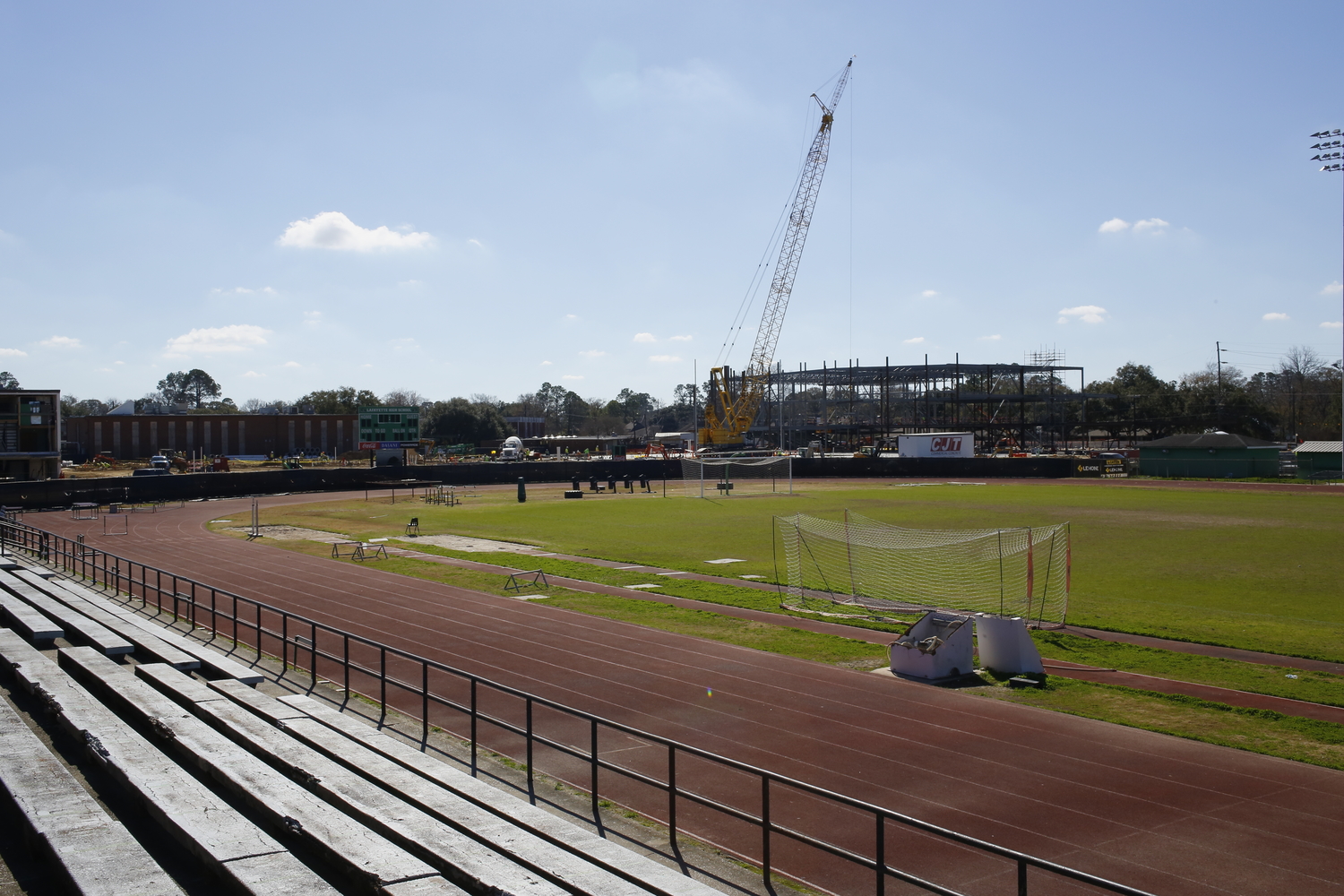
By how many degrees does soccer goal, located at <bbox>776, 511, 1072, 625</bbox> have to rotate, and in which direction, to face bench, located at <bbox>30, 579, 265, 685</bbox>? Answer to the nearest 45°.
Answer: approximately 135° to its left

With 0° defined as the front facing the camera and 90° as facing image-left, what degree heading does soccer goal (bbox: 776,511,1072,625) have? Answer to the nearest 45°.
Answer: approximately 180°

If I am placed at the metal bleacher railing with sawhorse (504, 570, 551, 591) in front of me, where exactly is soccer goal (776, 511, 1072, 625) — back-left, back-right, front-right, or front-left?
front-right

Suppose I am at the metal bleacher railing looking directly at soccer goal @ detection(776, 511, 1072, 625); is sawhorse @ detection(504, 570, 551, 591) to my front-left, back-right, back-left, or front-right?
front-left

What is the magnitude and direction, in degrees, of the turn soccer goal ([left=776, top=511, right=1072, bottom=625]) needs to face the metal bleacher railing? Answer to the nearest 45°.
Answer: approximately 180°

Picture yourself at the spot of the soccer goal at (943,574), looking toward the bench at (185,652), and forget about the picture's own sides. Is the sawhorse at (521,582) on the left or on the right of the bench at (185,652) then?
right

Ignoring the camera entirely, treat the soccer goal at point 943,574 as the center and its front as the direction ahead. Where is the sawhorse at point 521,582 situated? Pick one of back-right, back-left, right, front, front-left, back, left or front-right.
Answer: left

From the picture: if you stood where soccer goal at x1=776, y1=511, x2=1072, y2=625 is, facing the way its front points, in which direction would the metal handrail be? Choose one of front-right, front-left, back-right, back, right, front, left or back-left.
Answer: back
